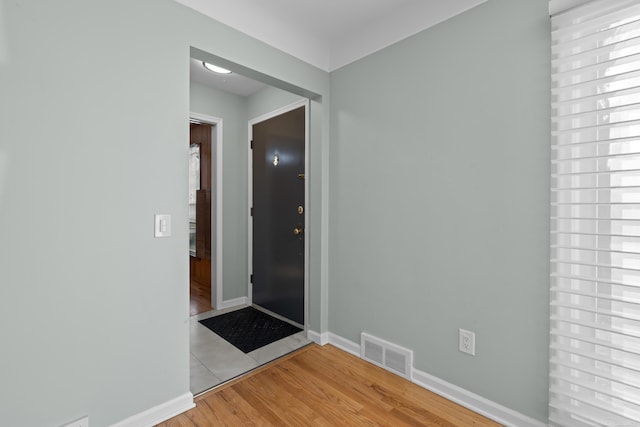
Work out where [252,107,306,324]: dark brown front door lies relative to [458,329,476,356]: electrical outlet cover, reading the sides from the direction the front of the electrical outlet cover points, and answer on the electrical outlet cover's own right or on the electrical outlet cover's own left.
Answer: on the electrical outlet cover's own right

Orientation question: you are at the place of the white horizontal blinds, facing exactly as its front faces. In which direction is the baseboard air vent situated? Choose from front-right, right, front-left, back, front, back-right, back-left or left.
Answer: front-right

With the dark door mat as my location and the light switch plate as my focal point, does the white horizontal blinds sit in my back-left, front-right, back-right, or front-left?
front-left

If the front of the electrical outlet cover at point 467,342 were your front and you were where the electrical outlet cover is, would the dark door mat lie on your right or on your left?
on your right

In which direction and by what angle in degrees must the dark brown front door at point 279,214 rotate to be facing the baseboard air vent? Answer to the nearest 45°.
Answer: approximately 90° to its left

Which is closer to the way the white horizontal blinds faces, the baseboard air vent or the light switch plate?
the light switch plate

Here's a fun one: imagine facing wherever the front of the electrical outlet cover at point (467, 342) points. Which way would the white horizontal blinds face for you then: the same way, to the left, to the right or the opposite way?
the same way

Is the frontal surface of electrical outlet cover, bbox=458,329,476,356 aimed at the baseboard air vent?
no

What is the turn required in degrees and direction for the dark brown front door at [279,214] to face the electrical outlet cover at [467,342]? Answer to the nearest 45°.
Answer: approximately 90° to its left

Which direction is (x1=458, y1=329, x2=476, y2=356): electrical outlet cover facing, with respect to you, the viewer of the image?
facing the viewer and to the left of the viewer

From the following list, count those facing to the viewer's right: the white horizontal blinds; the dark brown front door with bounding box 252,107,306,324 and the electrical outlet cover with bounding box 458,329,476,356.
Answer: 0

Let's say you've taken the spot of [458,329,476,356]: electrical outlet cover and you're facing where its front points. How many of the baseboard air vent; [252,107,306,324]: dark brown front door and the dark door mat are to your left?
0

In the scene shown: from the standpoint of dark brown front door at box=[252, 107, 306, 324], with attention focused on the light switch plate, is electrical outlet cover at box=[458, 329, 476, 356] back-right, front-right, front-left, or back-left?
front-left

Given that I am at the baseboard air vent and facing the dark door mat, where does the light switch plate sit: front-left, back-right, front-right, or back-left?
front-left

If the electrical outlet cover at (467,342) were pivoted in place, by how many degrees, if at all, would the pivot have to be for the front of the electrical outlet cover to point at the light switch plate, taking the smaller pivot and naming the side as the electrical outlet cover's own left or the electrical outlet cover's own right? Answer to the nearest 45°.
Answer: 0° — it already faces it
